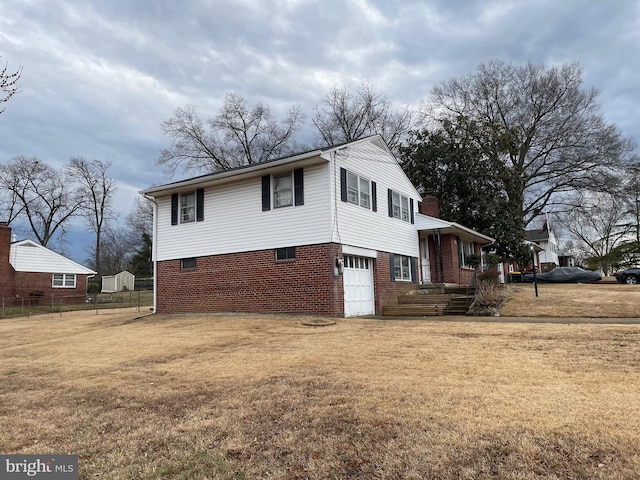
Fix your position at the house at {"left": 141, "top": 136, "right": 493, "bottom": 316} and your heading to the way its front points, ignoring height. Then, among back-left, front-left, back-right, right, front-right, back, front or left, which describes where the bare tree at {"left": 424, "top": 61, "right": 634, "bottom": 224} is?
left

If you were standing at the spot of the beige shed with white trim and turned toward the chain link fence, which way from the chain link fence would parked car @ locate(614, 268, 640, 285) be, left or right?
left

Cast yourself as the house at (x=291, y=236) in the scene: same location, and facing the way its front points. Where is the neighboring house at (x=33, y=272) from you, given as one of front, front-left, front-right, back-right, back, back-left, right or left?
back

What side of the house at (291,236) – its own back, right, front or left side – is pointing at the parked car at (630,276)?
left

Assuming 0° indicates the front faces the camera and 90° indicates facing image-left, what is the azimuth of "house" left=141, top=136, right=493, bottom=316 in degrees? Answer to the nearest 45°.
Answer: approximately 315°

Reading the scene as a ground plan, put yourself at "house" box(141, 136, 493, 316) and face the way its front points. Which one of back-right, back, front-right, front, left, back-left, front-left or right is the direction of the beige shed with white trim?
back

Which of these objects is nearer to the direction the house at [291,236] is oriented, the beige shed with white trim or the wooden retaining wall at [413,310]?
the wooden retaining wall

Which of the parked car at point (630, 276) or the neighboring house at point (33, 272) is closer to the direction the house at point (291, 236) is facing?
the parked car

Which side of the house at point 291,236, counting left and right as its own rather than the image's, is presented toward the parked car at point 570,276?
left

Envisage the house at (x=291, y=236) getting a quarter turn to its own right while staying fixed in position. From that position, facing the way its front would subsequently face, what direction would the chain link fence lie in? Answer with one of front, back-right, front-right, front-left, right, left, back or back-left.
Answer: right
